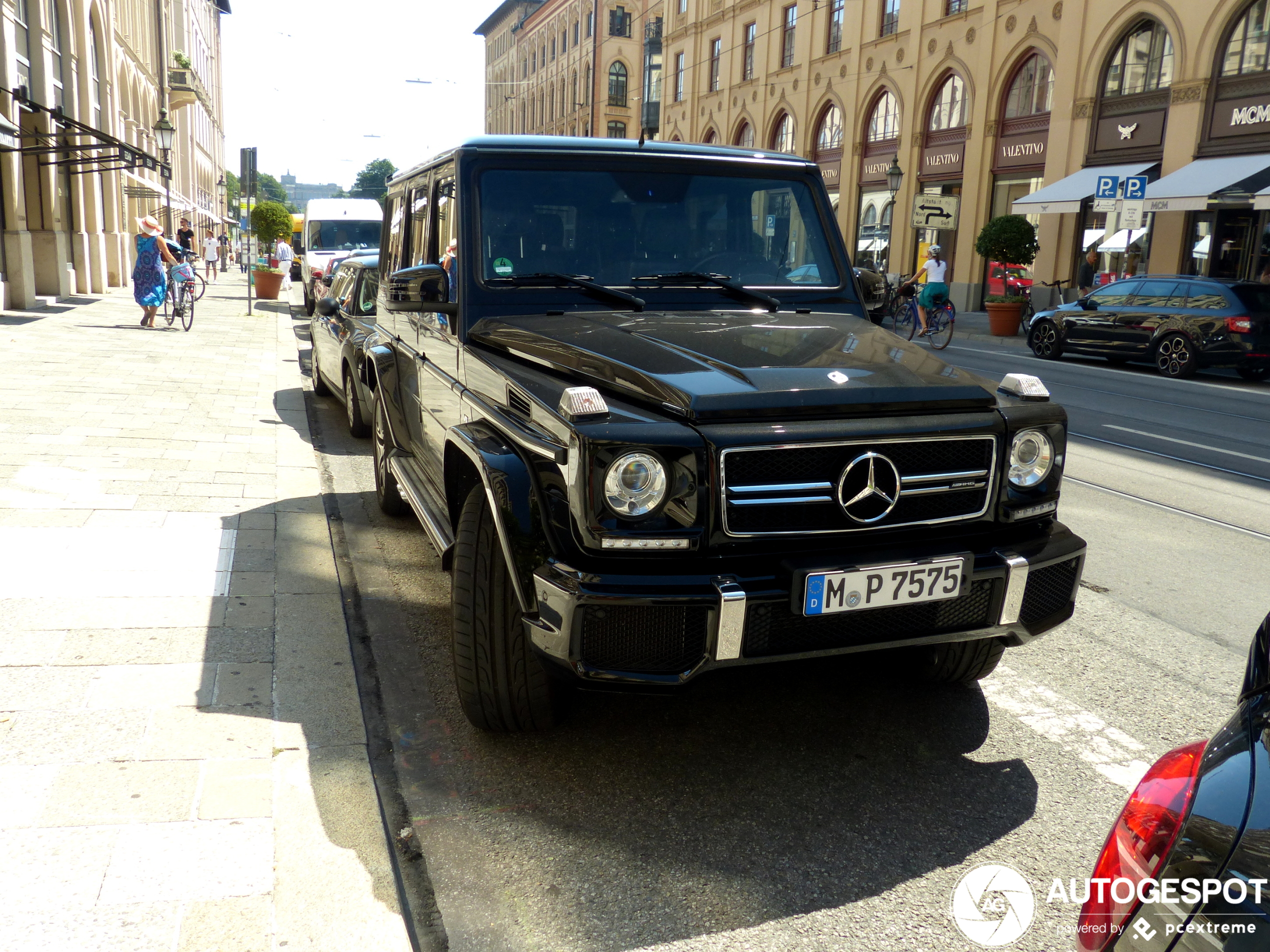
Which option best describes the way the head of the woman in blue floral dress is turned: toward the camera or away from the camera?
away from the camera

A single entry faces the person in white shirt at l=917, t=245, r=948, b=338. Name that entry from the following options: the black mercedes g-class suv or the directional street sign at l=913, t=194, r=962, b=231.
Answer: the directional street sign

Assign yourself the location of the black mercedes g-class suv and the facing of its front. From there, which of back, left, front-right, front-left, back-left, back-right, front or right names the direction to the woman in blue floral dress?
back

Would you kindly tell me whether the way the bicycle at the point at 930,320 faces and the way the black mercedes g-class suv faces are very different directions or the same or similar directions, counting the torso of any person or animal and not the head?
very different directions

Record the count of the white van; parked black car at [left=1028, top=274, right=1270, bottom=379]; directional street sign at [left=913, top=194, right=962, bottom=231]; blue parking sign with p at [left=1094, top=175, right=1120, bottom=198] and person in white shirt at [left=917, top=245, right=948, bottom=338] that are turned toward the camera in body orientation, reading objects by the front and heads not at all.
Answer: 3

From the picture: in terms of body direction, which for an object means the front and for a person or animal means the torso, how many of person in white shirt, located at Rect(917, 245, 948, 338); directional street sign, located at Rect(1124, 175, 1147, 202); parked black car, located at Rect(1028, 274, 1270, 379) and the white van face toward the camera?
2

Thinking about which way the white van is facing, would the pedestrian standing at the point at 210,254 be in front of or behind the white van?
behind

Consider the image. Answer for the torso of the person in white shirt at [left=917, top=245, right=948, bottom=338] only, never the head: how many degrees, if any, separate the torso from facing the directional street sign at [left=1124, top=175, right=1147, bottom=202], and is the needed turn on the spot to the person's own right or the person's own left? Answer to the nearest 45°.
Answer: approximately 135° to the person's own right

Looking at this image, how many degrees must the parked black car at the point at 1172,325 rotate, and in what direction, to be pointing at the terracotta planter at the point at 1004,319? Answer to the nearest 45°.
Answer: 0° — it already faces it

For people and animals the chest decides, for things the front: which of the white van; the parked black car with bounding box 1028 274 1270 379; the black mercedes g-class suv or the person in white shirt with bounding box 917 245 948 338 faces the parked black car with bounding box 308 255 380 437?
the white van

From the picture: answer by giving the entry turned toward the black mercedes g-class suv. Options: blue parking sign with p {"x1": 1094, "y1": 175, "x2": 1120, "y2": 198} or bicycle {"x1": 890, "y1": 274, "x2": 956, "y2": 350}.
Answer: the blue parking sign with p
